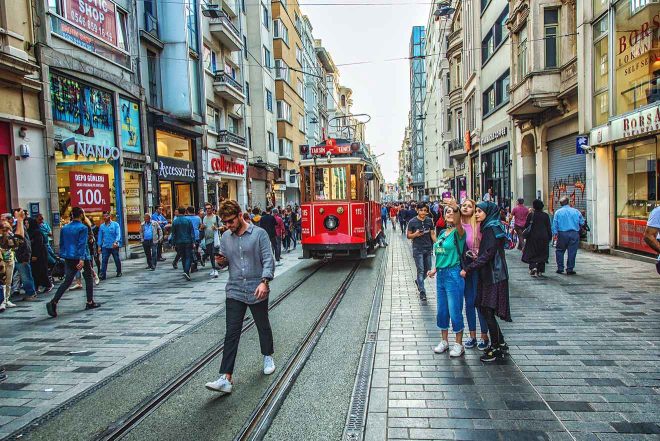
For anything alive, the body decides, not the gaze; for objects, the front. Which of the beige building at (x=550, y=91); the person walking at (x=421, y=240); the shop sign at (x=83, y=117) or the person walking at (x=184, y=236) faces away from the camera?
the person walking at (x=184, y=236)

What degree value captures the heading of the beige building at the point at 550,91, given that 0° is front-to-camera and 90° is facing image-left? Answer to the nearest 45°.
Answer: approximately 45°

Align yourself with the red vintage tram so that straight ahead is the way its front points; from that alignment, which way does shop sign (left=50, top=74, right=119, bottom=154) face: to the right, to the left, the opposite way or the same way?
to the left

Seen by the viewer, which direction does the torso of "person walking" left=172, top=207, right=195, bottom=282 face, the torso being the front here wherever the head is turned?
away from the camera

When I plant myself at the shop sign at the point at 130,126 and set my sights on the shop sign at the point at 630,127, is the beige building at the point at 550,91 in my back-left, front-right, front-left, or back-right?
front-left

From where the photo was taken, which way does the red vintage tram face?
toward the camera

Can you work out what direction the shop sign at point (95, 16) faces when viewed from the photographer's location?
facing the viewer and to the right of the viewer

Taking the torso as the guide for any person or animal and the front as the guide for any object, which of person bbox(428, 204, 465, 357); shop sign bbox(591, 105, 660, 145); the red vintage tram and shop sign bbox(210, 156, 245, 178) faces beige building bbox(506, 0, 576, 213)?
shop sign bbox(210, 156, 245, 178)

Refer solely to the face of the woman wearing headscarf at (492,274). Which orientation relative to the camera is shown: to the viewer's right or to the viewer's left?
to the viewer's left

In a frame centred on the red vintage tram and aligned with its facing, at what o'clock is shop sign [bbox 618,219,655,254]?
The shop sign is roughly at 9 o'clock from the red vintage tram.

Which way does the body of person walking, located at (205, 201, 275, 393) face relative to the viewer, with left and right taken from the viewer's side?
facing the viewer and to the left of the viewer
